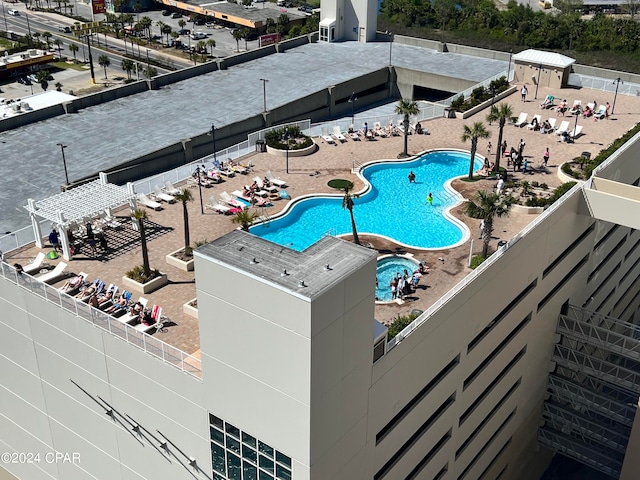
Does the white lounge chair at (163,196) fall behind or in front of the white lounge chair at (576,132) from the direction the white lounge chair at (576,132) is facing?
in front

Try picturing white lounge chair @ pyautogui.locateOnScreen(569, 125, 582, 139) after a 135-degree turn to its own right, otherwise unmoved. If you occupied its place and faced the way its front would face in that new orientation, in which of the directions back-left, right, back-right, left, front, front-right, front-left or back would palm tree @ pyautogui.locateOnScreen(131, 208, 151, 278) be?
back-left

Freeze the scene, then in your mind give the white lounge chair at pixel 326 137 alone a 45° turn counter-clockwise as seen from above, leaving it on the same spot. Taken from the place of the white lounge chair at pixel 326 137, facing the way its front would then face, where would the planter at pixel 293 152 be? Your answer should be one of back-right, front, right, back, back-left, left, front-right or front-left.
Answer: back-right

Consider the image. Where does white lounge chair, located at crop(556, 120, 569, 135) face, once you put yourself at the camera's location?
facing the viewer and to the left of the viewer

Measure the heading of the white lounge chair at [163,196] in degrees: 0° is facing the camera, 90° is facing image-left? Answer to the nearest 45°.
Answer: approximately 315°

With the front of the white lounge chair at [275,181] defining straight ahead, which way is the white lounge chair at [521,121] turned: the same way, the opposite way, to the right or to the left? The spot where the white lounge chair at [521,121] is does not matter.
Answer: to the right

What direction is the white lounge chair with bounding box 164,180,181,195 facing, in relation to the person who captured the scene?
facing the viewer and to the right of the viewer

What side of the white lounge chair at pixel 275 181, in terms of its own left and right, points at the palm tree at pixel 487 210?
front

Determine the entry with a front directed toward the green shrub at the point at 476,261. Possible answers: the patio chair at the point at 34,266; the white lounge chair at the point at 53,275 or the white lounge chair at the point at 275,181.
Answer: the white lounge chair at the point at 275,181

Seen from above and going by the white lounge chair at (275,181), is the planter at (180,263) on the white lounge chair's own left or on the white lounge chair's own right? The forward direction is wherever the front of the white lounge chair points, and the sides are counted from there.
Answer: on the white lounge chair's own right

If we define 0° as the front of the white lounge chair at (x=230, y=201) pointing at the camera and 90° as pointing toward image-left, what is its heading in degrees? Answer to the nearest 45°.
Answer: approximately 315°

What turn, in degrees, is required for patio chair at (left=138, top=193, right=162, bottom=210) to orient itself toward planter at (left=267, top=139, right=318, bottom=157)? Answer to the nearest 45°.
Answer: approximately 90° to its left

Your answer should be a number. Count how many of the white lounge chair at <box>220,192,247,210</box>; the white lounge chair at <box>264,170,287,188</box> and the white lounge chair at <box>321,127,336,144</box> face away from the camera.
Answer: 0

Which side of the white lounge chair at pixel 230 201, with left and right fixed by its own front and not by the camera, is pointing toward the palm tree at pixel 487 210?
front

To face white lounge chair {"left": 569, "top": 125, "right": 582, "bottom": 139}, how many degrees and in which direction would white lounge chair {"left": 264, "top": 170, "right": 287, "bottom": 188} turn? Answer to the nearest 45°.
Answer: approximately 45° to its left
